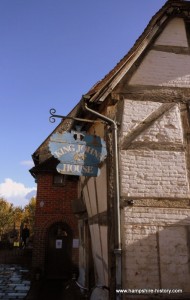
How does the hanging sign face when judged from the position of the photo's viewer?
facing the viewer
